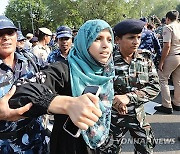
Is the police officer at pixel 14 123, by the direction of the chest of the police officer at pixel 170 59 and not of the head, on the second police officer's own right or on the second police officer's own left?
on the second police officer's own left

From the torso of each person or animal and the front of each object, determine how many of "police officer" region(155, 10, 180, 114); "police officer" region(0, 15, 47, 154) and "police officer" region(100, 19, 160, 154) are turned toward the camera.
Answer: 2

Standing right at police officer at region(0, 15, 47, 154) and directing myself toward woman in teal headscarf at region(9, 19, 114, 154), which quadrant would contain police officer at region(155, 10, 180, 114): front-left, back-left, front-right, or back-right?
front-left

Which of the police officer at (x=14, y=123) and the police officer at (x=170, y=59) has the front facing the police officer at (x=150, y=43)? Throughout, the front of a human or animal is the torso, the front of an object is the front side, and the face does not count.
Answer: the police officer at (x=170, y=59)

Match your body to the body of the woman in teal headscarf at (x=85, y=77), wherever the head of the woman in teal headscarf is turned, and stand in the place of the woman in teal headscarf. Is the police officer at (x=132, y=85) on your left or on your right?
on your left

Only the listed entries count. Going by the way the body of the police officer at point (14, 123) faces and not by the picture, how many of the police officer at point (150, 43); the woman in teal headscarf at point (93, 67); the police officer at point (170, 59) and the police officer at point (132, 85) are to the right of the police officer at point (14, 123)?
0

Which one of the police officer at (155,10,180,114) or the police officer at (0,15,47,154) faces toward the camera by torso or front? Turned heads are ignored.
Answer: the police officer at (0,15,47,154)

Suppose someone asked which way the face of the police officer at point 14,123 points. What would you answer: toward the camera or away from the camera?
toward the camera

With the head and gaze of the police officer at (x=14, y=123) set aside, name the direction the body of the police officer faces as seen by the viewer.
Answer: toward the camera

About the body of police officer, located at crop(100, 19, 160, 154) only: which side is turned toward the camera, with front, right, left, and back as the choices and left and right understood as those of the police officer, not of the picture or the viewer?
front

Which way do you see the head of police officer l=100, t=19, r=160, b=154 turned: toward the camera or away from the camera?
toward the camera

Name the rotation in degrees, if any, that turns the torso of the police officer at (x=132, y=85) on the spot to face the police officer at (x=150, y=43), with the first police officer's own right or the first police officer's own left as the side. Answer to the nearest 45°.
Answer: approximately 180°

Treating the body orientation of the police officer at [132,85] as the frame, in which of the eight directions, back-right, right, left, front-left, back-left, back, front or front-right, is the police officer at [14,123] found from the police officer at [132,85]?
front-right

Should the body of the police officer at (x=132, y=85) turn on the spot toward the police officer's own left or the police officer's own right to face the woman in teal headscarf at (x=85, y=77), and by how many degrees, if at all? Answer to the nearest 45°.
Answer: approximately 45° to the police officer's own right

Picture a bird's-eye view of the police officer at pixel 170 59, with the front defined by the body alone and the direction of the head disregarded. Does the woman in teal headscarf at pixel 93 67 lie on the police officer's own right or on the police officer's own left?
on the police officer's own left

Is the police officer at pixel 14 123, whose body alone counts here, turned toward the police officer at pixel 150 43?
no

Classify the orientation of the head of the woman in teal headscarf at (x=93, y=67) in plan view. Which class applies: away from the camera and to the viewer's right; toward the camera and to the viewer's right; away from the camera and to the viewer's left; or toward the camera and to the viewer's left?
toward the camera and to the viewer's right

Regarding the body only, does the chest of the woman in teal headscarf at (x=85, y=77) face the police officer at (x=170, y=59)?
no
